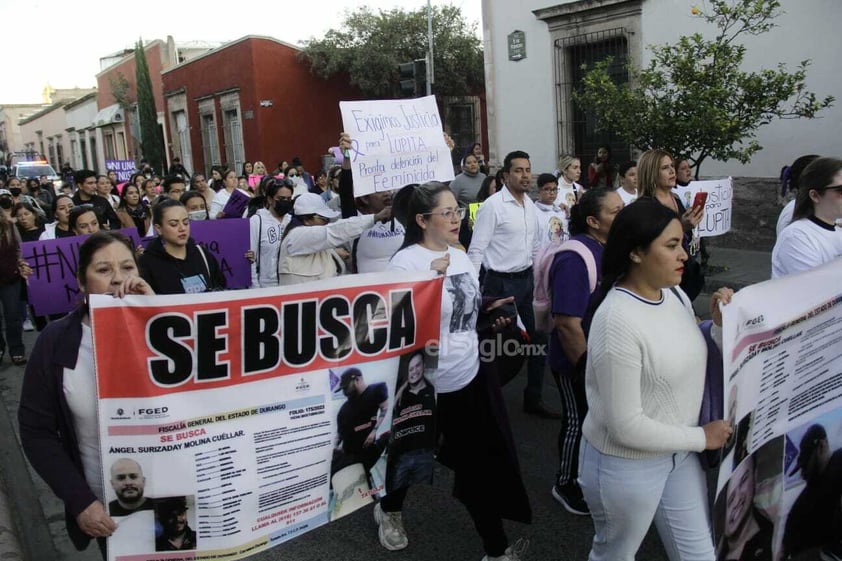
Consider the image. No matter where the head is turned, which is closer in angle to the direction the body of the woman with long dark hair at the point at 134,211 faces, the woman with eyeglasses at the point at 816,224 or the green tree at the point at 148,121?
the woman with eyeglasses

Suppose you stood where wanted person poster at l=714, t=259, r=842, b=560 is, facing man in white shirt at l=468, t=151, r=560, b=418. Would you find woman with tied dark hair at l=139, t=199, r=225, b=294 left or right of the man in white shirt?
left

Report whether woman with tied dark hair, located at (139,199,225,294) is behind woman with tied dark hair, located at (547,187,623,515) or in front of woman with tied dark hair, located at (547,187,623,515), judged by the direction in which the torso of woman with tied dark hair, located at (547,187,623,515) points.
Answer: behind

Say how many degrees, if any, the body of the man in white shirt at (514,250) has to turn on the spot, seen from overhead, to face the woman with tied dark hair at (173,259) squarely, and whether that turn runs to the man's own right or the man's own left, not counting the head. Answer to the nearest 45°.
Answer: approximately 90° to the man's own right

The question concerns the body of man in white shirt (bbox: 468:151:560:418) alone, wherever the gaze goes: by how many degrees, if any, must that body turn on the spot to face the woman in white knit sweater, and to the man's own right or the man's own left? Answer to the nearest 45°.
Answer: approximately 45° to the man's own right

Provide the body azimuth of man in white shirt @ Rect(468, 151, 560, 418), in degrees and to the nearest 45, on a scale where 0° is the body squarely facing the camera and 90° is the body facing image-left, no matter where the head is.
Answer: approximately 315°

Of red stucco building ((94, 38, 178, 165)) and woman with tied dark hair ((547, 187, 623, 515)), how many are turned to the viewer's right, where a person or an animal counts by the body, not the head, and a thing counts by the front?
1

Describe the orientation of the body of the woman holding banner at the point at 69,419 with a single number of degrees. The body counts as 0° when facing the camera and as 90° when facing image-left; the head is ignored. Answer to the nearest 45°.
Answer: approximately 315°
